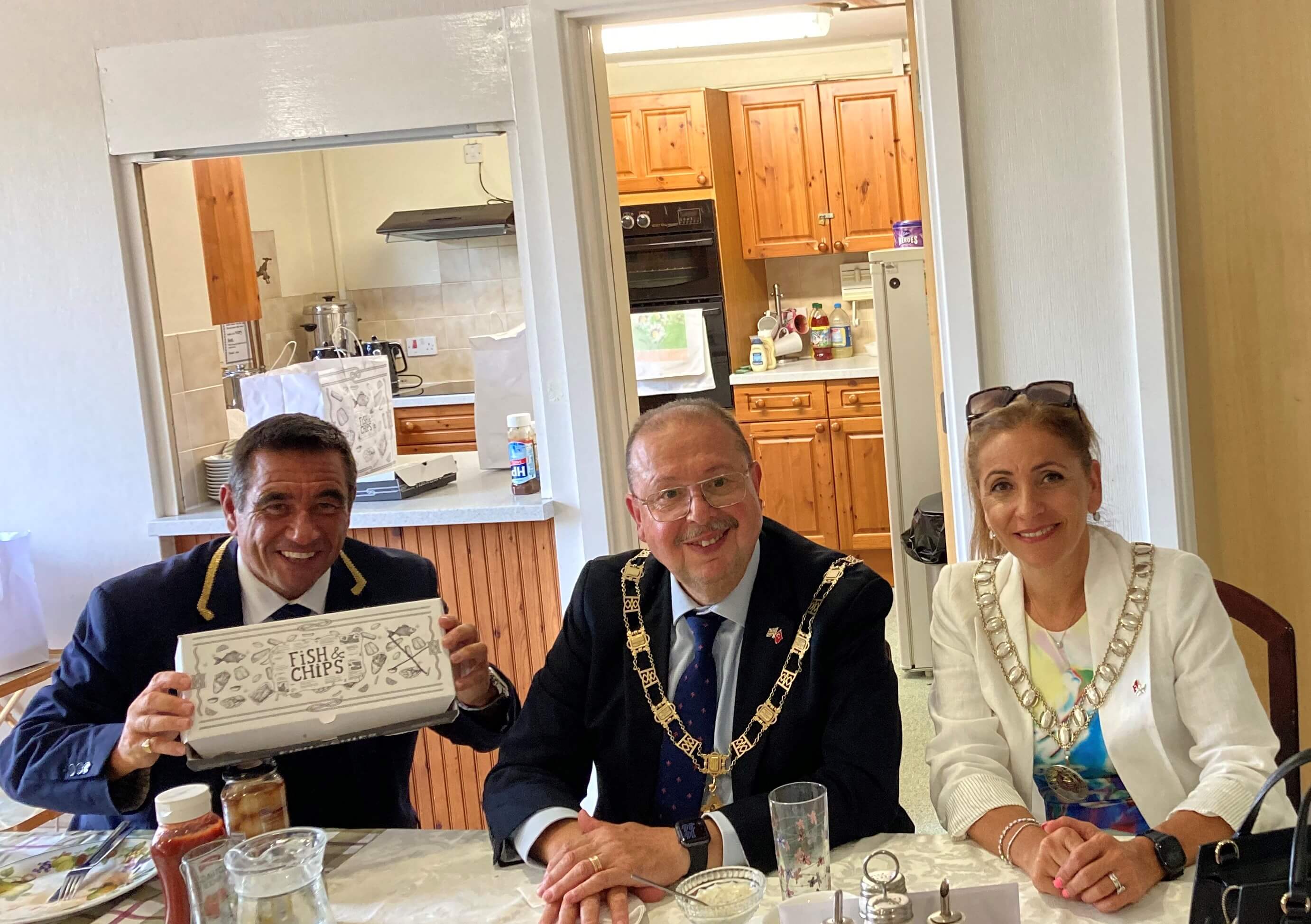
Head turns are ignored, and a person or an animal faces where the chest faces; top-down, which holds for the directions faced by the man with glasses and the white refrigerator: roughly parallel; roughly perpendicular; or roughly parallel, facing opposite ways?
roughly perpendicular

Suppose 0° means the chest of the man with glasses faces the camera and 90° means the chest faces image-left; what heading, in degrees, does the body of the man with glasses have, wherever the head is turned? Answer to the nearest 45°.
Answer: approximately 0°

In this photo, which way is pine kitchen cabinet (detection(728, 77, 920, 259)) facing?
toward the camera

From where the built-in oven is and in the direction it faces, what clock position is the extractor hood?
The extractor hood is roughly at 3 o'clock from the built-in oven.

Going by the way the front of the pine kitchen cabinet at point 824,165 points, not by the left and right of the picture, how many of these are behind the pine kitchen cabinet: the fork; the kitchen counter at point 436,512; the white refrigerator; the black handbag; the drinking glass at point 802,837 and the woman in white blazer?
0

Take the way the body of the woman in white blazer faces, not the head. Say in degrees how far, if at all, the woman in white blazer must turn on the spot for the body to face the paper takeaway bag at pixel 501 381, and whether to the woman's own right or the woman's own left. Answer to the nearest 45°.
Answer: approximately 135° to the woman's own right

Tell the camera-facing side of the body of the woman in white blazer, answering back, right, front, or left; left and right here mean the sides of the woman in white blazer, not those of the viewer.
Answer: front

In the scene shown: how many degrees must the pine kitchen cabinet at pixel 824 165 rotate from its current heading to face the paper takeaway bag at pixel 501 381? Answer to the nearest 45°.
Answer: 0° — it already faces it

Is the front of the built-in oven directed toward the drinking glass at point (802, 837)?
yes

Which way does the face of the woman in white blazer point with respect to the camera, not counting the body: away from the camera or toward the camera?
toward the camera

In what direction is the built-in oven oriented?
toward the camera

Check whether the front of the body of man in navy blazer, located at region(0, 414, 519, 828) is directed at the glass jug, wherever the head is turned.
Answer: yes

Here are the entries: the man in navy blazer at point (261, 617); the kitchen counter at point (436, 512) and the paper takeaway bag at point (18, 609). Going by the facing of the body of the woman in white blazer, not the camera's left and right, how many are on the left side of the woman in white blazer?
0

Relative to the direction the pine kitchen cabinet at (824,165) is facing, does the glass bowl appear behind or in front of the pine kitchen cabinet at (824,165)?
in front
